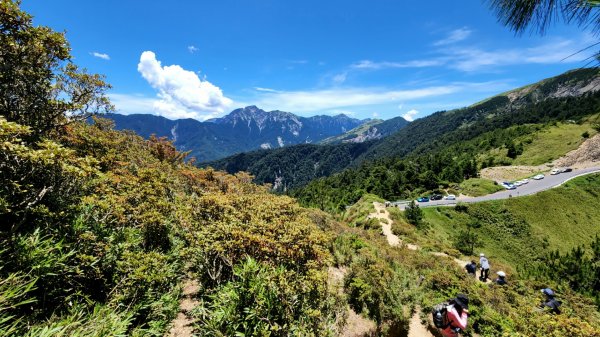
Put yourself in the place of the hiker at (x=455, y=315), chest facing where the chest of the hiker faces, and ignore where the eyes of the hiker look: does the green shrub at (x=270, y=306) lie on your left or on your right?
on your right

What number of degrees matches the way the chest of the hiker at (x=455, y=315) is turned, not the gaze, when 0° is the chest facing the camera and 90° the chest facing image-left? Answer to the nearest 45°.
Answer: approximately 270°

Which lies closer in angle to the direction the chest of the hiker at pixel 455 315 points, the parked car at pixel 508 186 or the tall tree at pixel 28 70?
the parked car

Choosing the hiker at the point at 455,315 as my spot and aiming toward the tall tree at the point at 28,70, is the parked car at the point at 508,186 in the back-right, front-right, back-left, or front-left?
back-right

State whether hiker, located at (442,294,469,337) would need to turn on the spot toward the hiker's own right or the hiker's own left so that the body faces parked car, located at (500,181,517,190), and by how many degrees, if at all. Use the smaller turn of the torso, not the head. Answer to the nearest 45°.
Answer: approximately 90° to the hiker's own left

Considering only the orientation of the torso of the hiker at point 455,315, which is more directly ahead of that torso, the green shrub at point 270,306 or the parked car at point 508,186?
the parked car

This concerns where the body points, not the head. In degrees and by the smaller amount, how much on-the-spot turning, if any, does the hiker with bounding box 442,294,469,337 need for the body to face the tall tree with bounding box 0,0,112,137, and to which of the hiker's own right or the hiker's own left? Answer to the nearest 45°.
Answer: approximately 135° to the hiker's own right
